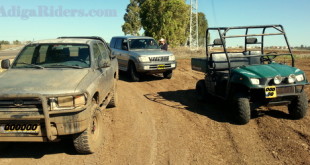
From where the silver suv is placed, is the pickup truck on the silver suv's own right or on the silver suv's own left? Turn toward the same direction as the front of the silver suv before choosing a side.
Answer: on the silver suv's own right

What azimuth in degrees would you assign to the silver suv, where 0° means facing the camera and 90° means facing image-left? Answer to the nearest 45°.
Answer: approximately 315°
